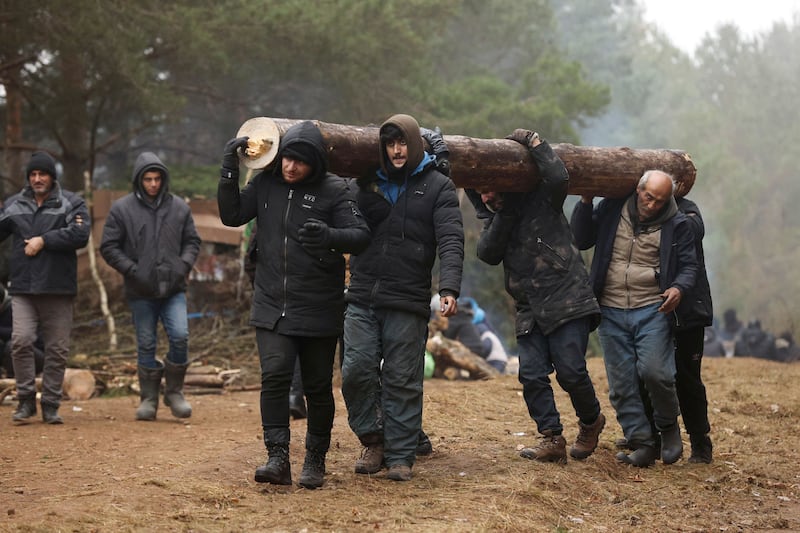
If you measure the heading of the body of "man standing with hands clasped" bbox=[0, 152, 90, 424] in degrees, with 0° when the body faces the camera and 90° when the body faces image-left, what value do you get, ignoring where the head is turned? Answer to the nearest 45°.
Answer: approximately 0°

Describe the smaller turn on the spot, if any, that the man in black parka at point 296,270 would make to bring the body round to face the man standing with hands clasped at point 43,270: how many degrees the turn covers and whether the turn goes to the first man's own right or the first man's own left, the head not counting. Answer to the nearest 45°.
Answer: approximately 135° to the first man's own right

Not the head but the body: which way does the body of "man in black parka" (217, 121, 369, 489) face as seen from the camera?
toward the camera

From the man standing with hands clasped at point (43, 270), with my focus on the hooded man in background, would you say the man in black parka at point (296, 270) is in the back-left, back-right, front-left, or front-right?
front-right

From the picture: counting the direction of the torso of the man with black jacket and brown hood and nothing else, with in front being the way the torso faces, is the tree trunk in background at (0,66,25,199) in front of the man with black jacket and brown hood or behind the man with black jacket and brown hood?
behind

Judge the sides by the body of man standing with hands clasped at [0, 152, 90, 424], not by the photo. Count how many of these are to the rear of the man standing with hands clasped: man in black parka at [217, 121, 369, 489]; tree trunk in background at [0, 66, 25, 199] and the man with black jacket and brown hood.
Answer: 1

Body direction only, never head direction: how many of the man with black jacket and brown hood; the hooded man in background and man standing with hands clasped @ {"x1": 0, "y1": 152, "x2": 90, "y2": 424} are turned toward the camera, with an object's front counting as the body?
3

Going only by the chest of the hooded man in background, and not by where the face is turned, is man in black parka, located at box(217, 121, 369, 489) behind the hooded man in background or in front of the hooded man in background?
in front

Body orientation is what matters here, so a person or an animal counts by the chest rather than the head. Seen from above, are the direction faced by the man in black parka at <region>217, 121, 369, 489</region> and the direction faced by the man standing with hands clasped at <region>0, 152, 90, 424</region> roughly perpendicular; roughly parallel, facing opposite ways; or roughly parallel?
roughly parallel

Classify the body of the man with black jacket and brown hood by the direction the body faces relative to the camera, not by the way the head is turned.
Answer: toward the camera

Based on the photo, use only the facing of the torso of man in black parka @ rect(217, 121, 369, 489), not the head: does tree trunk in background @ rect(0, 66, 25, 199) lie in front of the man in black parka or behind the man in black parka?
behind

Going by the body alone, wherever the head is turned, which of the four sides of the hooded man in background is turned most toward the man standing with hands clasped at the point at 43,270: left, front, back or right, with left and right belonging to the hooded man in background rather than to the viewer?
right

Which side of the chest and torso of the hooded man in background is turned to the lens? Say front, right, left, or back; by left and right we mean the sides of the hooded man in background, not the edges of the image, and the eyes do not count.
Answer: front

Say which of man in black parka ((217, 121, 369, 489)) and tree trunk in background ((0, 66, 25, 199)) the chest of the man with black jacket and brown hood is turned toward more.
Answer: the man in black parka

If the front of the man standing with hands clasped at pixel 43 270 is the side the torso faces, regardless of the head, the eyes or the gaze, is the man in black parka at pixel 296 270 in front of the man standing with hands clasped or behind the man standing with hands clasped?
in front
